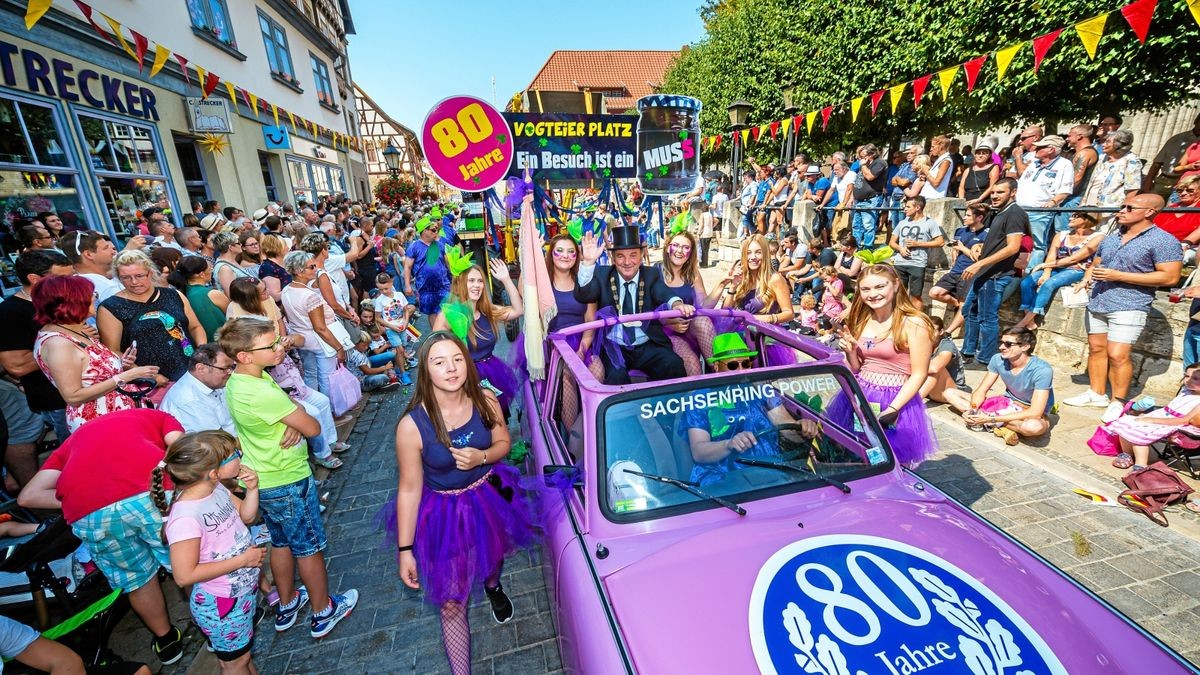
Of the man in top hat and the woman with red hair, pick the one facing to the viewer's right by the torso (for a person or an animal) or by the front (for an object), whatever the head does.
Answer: the woman with red hair

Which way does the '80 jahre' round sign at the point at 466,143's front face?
toward the camera

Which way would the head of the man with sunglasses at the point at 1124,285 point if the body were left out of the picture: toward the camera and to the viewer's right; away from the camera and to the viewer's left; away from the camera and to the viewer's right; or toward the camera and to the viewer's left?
toward the camera and to the viewer's left

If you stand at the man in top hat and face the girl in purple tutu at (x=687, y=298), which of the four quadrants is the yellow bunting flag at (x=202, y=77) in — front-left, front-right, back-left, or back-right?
back-left

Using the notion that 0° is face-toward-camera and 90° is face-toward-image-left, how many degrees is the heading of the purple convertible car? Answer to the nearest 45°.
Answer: approximately 315°

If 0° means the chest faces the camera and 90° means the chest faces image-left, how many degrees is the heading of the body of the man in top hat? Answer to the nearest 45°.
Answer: approximately 0°

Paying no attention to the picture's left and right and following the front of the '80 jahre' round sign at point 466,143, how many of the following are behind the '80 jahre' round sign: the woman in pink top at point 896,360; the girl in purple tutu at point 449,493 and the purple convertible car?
0

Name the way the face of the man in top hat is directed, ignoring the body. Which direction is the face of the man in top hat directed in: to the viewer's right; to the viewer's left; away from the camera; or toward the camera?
toward the camera

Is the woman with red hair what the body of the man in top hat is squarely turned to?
no

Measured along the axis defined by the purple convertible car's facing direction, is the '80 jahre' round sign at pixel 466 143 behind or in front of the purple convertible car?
behind

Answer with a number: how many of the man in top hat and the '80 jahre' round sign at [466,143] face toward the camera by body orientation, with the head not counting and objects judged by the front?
2

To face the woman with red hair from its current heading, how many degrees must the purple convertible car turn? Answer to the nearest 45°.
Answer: approximately 135° to its right

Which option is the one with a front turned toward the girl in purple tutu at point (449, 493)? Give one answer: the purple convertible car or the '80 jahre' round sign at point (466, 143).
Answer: the '80 jahre' round sign

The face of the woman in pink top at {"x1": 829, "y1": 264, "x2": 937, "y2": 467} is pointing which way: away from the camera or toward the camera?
toward the camera

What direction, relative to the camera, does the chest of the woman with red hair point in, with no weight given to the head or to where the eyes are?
to the viewer's right

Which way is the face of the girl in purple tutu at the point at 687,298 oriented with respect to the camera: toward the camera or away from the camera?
toward the camera
